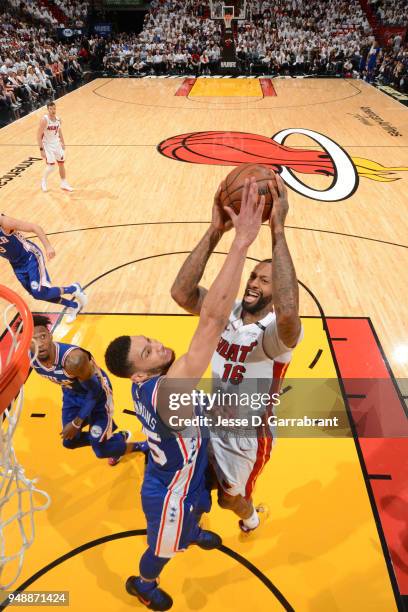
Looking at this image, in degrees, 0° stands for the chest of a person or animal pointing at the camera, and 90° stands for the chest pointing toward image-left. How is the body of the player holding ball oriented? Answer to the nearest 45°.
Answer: approximately 45°

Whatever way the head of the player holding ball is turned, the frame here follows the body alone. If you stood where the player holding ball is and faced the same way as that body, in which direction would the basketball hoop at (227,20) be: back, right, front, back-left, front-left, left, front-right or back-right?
back-right

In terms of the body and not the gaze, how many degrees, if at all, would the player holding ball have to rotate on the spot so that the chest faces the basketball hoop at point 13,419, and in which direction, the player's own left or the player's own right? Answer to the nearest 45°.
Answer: approximately 45° to the player's own right
